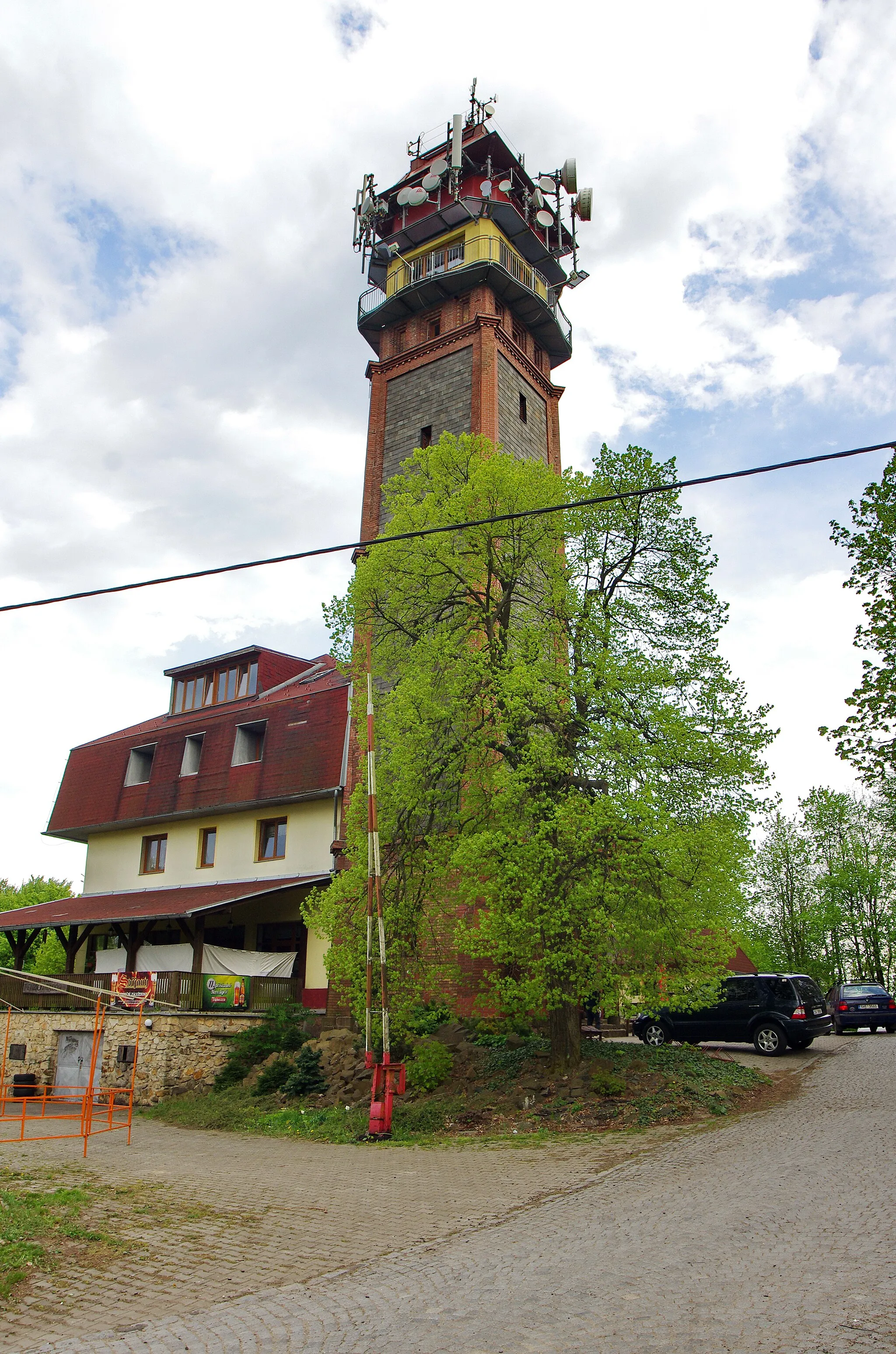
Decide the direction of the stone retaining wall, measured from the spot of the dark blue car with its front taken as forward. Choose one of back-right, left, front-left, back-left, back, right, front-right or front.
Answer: back-left

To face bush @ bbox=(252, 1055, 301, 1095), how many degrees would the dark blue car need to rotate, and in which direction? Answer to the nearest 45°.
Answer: approximately 135° to its left

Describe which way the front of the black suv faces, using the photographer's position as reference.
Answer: facing away from the viewer and to the left of the viewer

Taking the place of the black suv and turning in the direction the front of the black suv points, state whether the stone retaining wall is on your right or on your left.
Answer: on your left

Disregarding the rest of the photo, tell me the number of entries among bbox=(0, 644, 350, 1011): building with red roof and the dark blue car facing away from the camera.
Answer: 1

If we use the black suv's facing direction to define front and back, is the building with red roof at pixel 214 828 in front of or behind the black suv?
in front

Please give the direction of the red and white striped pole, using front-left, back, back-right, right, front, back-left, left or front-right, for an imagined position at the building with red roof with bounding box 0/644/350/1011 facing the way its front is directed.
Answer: front-left

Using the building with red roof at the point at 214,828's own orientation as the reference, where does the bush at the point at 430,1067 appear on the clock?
The bush is roughly at 10 o'clock from the building with red roof.

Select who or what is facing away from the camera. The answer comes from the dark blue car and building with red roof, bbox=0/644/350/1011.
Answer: the dark blue car

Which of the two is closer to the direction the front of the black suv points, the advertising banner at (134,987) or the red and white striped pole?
the advertising banner

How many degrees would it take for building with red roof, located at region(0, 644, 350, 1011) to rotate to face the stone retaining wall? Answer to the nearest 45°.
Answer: approximately 45° to its left

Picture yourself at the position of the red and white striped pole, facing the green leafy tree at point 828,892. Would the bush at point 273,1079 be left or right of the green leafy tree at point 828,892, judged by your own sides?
left

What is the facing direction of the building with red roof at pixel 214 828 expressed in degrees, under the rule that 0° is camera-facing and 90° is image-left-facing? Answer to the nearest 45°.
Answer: approximately 45°

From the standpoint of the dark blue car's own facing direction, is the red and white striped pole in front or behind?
behind

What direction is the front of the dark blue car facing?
away from the camera

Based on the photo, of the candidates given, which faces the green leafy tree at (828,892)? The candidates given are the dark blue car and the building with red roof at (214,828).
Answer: the dark blue car
